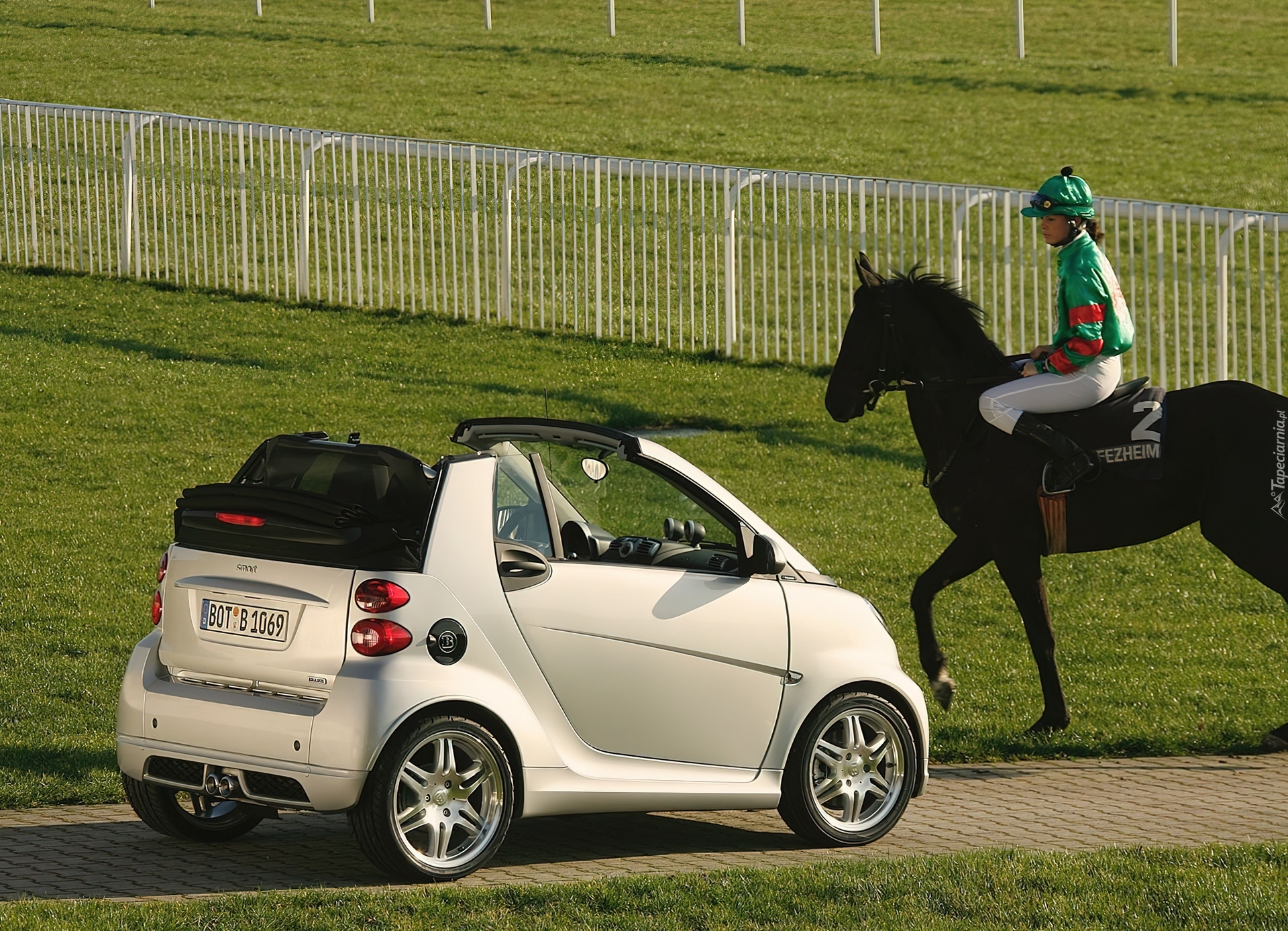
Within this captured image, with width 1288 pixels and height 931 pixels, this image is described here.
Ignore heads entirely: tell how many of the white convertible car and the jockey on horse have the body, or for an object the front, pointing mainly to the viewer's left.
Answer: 1

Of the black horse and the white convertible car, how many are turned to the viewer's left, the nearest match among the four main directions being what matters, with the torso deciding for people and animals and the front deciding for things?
1

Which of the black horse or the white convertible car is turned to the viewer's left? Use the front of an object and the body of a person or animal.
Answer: the black horse

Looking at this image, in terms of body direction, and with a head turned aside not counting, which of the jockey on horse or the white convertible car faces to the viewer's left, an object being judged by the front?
the jockey on horse

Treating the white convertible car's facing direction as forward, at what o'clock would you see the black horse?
The black horse is roughly at 12 o'clock from the white convertible car.

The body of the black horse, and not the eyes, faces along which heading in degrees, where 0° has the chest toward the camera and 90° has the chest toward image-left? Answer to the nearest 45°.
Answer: approximately 90°

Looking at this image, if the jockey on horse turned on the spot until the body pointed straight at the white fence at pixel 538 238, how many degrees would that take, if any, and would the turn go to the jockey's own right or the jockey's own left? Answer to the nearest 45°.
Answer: approximately 45° to the jockey's own right

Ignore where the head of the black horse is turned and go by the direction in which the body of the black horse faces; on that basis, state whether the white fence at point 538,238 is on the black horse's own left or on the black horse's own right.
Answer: on the black horse's own right

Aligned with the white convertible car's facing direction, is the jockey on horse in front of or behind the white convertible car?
in front

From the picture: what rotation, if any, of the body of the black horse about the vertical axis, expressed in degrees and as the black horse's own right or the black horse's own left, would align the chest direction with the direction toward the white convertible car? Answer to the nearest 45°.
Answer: approximately 45° to the black horse's own left

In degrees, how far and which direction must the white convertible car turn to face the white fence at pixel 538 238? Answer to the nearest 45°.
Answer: approximately 45° to its left

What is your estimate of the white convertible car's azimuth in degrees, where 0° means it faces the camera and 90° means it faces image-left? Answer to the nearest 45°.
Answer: approximately 225°

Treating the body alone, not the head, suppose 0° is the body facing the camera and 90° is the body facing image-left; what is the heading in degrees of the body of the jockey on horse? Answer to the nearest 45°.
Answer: approximately 90°
